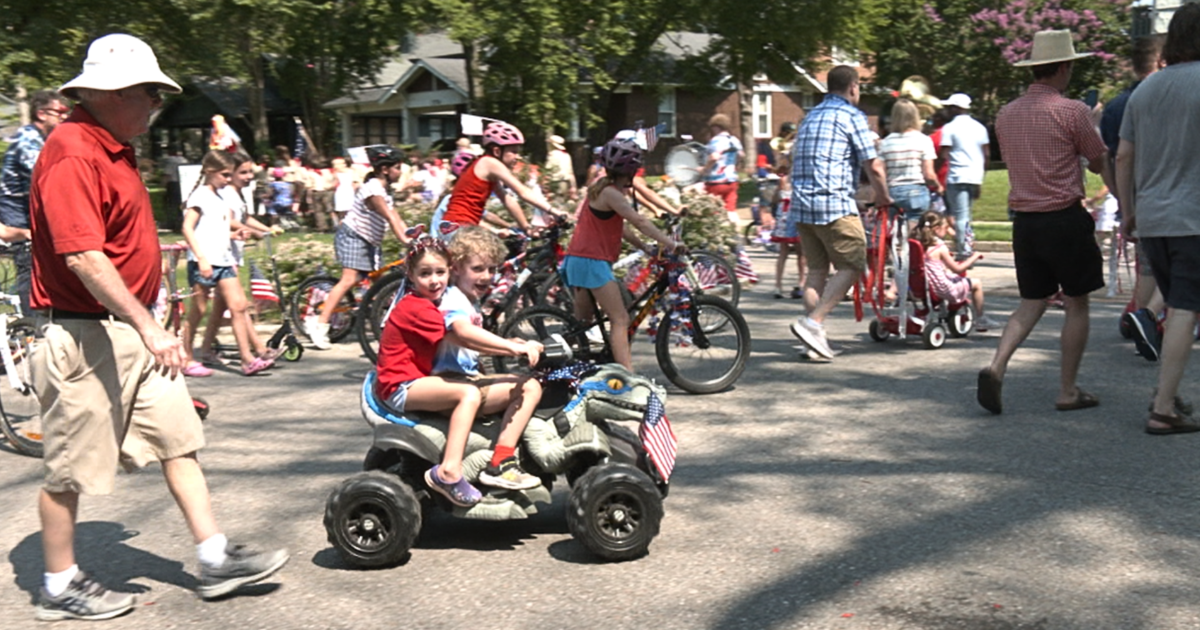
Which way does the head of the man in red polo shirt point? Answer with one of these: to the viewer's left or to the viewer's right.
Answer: to the viewer's right

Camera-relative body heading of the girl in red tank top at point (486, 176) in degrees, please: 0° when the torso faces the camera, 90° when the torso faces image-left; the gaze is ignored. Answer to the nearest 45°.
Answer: approximately 270°

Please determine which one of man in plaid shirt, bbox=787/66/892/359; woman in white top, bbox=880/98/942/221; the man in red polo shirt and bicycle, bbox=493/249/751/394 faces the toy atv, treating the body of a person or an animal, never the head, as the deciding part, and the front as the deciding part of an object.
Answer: the man in red polo shirt

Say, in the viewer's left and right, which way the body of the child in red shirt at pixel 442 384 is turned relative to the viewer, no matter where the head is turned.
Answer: facing to the right of the viewer

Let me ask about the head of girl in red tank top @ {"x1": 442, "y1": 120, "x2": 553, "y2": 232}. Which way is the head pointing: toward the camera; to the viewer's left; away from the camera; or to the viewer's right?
to the viewer's right

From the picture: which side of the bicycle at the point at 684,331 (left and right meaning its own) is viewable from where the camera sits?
right

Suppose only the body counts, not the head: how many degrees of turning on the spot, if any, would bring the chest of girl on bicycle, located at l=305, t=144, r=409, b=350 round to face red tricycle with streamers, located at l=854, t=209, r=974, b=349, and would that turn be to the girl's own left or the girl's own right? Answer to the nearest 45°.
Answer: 0° — they already face it

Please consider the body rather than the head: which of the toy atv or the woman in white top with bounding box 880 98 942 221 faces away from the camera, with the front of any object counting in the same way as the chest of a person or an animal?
the woman in white top

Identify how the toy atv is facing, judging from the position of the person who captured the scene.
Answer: facing to the right of the viewer

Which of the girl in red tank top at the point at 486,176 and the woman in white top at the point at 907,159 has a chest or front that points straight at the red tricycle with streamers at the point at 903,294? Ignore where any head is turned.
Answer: the girl in red tank top

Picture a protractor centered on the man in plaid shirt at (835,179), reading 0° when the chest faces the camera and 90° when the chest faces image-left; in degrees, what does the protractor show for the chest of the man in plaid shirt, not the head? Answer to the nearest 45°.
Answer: approximately 225°
